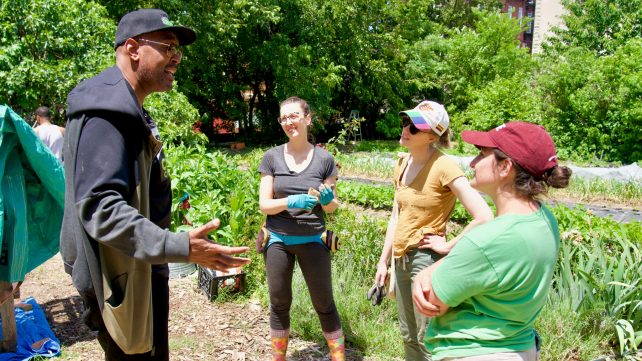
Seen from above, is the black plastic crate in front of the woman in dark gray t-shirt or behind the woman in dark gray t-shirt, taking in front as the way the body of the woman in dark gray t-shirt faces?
behind

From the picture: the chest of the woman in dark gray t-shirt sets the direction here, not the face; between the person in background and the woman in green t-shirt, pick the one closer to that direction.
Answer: the woman in green t-shirt

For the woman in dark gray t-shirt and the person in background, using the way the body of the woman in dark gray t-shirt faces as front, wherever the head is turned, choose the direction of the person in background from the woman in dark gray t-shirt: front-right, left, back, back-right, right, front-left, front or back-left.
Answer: back-right

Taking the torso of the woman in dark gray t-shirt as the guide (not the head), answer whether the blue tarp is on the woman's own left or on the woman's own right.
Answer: on the woman's own right

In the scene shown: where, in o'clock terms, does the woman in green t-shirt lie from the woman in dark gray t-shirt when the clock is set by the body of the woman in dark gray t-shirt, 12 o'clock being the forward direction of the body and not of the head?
The woman in green t-shirt is roughly at 11 o'clock from the woman in dark gray t-shirt.

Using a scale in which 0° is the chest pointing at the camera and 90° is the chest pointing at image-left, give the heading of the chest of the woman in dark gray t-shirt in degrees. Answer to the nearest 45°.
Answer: approximately 0°

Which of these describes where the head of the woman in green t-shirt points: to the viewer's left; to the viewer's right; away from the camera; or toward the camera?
to the viewer's left

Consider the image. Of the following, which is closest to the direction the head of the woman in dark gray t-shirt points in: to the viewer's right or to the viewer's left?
to the viewer's left
